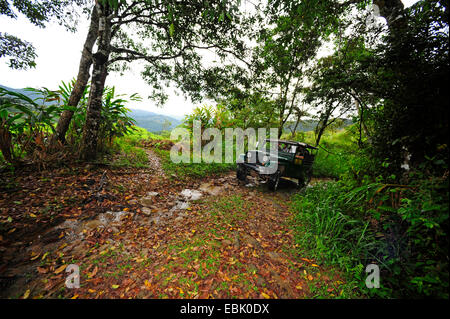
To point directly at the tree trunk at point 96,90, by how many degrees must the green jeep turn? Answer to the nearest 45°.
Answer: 0° — it already faces it

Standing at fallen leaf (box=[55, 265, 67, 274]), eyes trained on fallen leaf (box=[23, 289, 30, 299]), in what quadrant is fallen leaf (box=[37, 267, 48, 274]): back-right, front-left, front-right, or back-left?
front-right

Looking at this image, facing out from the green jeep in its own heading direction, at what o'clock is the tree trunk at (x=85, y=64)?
The tree trunk is roughly at 1 o'clock from the green jeep.

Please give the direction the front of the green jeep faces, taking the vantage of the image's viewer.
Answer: facing the viewer and to the left of the viewer

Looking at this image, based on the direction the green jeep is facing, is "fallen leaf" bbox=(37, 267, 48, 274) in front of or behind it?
in front

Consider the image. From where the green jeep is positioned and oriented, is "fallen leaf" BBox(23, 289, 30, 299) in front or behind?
in front
